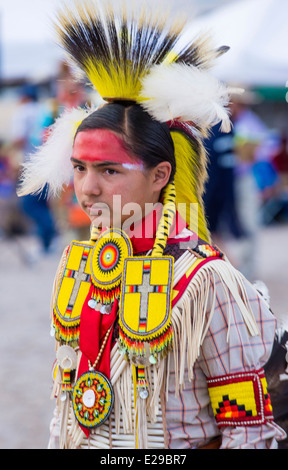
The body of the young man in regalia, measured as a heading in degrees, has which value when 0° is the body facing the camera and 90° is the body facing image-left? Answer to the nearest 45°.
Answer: approximately 45°

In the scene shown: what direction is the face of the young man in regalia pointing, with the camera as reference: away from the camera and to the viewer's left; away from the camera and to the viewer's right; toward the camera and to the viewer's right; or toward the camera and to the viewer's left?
toward the camera and to the viewer's left

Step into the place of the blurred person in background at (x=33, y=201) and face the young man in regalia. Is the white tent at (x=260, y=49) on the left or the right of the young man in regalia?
left

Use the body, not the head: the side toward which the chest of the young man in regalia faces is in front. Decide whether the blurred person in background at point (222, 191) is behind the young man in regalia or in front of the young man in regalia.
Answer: behind

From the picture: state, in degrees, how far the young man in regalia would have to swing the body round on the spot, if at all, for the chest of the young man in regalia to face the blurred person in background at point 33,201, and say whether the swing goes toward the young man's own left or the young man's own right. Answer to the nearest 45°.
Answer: approximately 135° to the young man's own right
